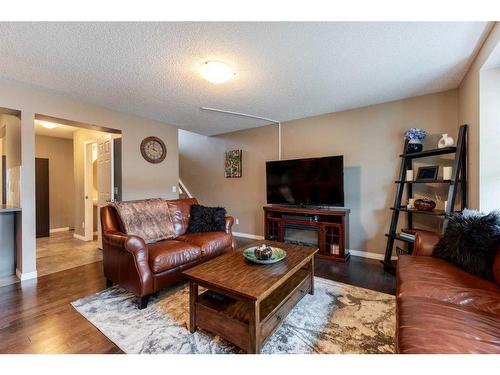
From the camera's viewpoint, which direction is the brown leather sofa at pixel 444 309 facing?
to the viewer's left

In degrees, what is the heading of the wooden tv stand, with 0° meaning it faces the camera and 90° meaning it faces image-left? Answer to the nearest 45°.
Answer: approximately 45°

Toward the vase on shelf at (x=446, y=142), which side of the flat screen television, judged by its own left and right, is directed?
left

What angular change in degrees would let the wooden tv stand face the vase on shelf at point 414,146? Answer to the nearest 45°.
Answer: approximately 135° to its left

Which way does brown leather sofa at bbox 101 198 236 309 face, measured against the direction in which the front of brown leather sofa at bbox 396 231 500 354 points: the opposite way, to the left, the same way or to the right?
the opposite way

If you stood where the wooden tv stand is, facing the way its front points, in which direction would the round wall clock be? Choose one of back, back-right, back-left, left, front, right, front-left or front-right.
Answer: front-right

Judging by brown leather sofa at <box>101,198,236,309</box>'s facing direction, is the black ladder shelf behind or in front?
in front

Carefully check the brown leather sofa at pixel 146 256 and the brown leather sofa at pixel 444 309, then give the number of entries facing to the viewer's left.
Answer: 1

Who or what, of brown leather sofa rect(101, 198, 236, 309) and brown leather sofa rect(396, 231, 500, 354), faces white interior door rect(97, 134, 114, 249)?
brown leather sofa rect(396, 231, 500, 354)

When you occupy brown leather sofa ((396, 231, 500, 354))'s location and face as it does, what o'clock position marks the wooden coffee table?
The wooden coffee table is roughly at 11 o'clock from the brown leather sofa.

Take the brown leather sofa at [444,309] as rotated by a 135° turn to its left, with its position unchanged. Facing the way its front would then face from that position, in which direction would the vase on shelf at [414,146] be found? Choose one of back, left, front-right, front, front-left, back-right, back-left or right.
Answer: back-left

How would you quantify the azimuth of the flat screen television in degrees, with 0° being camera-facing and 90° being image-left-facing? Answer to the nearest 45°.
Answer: approximately 45°

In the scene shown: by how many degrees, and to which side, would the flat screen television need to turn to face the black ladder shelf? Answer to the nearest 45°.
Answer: approximately 90° to its left

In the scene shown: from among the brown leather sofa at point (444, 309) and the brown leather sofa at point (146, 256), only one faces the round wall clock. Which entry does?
the brown leather sofa at point (444, 309)

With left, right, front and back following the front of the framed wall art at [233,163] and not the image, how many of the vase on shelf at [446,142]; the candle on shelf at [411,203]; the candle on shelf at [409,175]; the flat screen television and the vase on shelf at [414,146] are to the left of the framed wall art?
5

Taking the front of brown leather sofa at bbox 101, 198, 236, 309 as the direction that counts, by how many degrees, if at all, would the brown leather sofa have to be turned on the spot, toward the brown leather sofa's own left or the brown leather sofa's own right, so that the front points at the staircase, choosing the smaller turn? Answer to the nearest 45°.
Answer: approximately 135° to the brown leather sofa's own left
